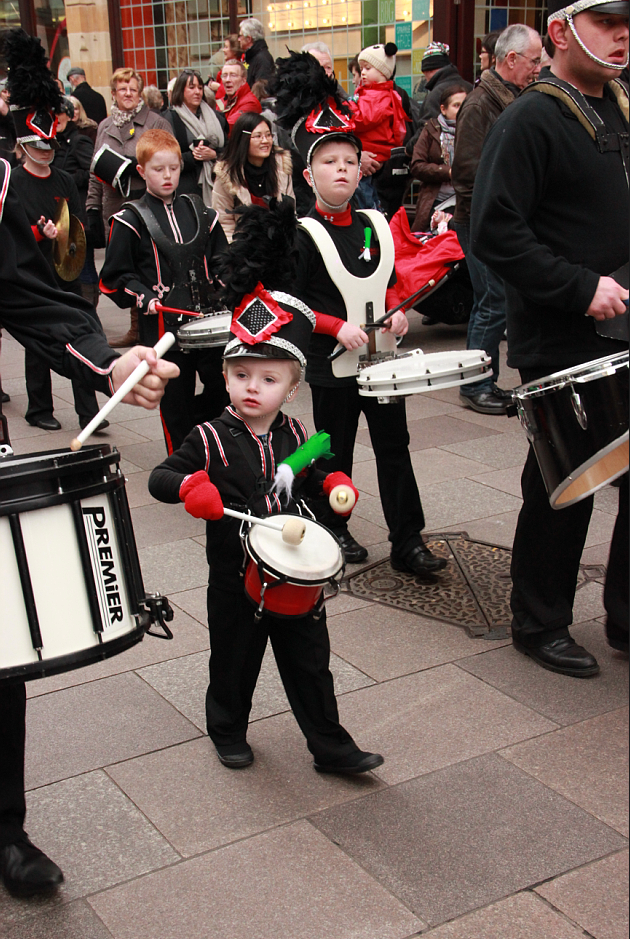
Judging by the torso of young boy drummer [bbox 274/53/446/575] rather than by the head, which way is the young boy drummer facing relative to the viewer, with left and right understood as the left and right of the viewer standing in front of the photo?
facing the viewer and to the right of the viewer

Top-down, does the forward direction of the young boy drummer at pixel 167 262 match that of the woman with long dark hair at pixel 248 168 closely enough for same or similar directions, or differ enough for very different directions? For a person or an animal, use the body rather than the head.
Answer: same or similar directions

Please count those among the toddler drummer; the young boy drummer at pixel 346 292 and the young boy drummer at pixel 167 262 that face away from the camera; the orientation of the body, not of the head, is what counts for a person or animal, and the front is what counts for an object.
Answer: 0

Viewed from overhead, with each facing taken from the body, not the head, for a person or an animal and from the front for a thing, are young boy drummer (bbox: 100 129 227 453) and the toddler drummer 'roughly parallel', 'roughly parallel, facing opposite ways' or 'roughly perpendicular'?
roughly parallel

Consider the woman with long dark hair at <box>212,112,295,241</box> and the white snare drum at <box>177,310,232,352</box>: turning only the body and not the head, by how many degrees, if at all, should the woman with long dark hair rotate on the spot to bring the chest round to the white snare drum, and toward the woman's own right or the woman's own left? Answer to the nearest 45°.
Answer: approximately 45° to the woman's own right

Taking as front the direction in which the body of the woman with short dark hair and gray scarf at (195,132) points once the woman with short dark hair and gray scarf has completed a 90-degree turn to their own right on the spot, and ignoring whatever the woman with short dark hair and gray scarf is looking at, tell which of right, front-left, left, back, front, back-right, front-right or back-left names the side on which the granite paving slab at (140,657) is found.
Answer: front-left

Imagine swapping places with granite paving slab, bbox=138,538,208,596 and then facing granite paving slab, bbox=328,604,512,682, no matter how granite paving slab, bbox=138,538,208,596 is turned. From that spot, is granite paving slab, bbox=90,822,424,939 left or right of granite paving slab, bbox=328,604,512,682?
right

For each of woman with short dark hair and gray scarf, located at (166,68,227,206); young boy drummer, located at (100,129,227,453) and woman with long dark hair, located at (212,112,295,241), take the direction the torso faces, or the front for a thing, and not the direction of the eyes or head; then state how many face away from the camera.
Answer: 0

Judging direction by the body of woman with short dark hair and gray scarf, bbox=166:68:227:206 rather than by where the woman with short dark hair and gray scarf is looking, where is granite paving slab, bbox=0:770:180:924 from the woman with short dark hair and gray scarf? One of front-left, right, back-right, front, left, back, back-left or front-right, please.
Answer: front-right

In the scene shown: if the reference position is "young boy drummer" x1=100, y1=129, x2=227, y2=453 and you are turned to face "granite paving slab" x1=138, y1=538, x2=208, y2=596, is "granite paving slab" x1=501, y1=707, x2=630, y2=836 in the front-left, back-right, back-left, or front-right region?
front-left

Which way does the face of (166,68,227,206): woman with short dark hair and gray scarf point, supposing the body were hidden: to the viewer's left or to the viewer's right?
to the viewer's right

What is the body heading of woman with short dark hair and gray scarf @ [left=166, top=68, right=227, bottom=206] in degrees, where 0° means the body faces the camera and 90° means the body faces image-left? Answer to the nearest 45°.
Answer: approximately 315°

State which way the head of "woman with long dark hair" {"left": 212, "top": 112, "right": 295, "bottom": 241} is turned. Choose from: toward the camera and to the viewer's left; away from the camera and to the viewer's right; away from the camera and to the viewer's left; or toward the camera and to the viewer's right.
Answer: toward the camera and to the viewer's right

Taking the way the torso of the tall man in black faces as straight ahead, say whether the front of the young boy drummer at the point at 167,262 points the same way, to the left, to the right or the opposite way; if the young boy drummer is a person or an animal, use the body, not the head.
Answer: the same way
